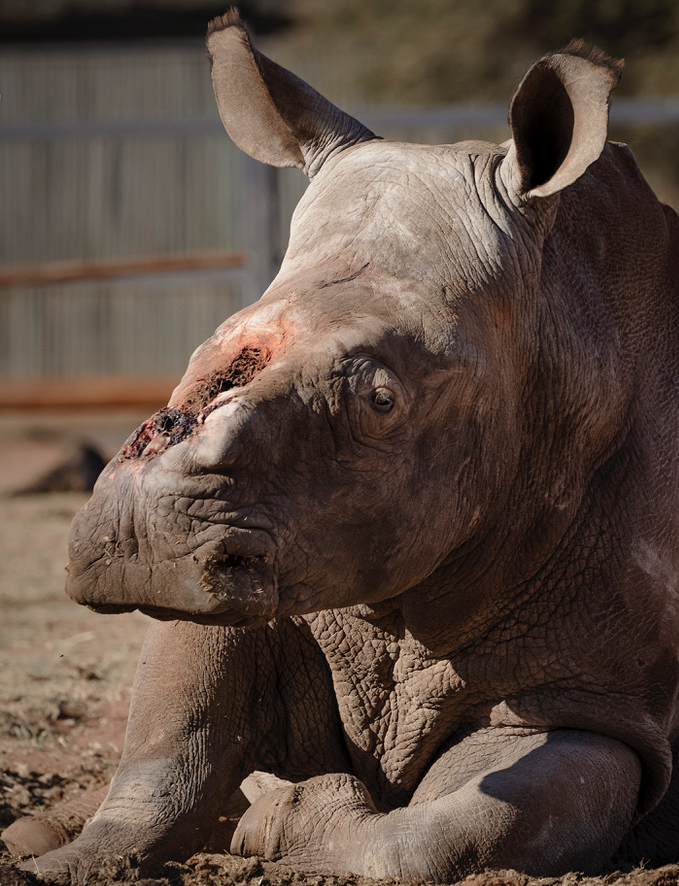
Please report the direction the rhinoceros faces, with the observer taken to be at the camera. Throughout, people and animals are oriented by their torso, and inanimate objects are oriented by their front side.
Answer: facing the viewer and to the left of the viewer

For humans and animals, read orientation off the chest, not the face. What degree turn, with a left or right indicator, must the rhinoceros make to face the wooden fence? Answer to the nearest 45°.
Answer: approximately 135° to its right
